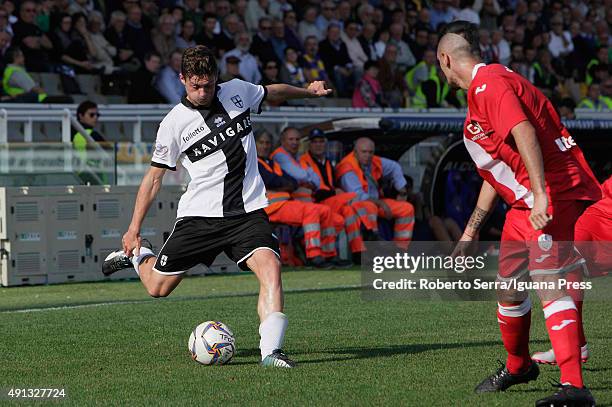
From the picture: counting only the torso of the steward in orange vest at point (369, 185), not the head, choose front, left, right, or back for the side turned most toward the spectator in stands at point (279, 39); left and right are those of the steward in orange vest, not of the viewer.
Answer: back

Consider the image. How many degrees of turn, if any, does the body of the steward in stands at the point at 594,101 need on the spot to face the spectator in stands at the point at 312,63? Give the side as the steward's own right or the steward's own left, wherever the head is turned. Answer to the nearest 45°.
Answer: approximately 45° to the steward's own right

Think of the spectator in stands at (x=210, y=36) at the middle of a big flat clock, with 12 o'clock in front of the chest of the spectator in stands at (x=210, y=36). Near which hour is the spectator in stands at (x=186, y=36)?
the spectator in stands at (x=186, y=36) is roughly at 3 o'clock from the spectator in stands at (x=210, y=36).

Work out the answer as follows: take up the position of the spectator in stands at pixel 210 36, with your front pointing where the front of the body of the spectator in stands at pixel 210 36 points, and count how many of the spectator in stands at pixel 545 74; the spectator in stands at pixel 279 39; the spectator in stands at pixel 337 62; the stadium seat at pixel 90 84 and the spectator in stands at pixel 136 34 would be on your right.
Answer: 2

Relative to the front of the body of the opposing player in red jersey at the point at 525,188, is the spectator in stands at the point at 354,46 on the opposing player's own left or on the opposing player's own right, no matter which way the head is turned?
on the opposing player's own right

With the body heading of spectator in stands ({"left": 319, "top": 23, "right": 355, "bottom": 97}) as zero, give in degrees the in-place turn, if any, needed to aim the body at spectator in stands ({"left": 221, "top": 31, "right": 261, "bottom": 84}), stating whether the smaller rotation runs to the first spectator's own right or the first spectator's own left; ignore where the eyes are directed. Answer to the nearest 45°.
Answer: approximately 90° to the first spectator's own right

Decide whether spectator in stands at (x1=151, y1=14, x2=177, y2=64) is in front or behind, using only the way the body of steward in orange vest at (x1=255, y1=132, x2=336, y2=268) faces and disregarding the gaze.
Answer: behind

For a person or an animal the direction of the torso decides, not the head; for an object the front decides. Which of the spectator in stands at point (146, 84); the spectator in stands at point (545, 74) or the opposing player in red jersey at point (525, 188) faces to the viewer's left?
the opposing player in red jersey

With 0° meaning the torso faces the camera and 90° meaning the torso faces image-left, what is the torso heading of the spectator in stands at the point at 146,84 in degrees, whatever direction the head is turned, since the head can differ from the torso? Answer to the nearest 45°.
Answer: approximately 315°
